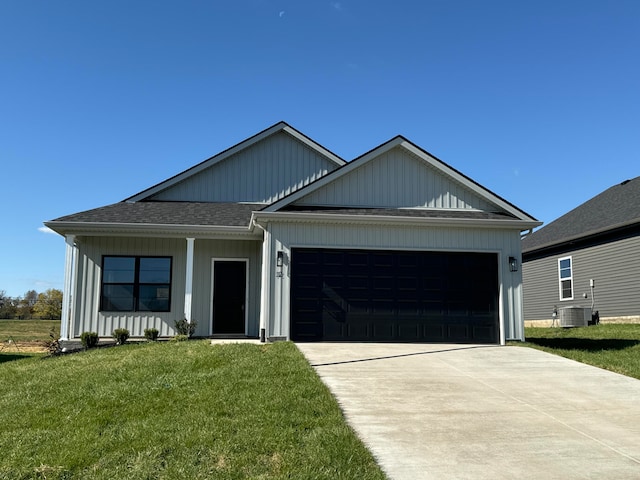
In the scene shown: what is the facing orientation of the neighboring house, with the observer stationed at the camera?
facing the viewer and to the right of the viewer

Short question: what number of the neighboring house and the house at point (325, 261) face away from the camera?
0

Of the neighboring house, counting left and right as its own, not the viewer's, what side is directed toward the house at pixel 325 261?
right

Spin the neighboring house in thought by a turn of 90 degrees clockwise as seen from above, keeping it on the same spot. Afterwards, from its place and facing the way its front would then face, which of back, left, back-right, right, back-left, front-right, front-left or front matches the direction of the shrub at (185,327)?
front

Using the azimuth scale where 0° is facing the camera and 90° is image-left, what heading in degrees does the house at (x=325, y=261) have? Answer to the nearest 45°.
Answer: approximately 0°

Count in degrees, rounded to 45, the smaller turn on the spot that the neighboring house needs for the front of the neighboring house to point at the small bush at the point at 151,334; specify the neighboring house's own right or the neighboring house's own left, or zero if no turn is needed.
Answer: approximately 90° to the neighboring house's own right

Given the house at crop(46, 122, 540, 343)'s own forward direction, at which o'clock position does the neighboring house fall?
The neighboring house is roughly at 8 o'clock from the house.

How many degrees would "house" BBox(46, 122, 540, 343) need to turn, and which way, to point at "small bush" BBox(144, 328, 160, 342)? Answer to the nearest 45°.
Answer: approximately 90° to its right
